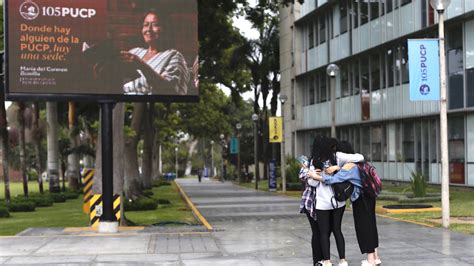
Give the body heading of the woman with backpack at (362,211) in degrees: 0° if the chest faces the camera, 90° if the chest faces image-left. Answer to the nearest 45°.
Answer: approximately 90°

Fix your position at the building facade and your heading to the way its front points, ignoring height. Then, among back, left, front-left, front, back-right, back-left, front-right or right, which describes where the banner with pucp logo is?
front-left

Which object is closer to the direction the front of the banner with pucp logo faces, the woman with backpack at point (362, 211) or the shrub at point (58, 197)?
the woman with backpack

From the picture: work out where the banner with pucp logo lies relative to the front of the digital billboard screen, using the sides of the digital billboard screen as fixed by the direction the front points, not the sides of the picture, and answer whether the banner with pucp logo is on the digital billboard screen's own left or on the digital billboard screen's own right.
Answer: on the digital billboard screen's own left

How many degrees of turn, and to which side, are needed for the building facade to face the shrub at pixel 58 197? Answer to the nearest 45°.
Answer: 0° — it already faces it

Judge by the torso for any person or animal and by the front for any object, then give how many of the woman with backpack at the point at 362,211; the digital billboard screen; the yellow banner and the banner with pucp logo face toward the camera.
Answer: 3

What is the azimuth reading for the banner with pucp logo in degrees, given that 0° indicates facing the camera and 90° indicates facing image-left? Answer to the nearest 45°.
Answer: approximately 0°

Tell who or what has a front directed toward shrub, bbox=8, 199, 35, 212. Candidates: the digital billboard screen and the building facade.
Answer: the building facade

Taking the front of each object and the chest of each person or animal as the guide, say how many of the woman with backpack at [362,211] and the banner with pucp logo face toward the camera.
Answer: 1

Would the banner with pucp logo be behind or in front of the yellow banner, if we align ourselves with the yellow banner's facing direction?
in front

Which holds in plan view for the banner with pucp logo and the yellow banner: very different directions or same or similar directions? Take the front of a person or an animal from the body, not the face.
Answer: same or similar directions

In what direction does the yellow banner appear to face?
toward the camera

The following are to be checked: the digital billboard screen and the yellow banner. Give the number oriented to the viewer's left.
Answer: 0
